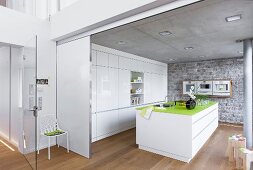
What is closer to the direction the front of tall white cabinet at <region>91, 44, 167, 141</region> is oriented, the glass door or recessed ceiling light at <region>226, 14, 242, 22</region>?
the recessed ceiling light

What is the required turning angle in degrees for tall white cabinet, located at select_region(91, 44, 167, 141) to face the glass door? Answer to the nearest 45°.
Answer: approximately 90° to its right

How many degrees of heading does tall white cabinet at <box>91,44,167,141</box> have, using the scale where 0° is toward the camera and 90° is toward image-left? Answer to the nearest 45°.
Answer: approximately 315°

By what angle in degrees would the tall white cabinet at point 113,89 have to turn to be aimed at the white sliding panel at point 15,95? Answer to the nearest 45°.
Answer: approximately 135° to its right

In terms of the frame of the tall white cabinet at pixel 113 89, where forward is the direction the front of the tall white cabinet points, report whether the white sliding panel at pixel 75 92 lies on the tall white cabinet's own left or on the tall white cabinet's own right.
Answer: on the tall white cabinet's own right

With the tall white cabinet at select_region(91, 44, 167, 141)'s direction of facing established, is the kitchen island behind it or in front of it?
in front

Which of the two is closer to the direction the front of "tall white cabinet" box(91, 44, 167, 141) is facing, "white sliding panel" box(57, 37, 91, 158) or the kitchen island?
the kitchen island

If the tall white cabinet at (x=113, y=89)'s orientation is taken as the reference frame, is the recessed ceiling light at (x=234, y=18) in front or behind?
in front

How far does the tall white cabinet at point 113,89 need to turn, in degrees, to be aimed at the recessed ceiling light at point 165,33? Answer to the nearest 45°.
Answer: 0° — it already faces it

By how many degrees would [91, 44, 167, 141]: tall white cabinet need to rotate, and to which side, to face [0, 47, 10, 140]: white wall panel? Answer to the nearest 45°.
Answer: approximately 135° to its right
